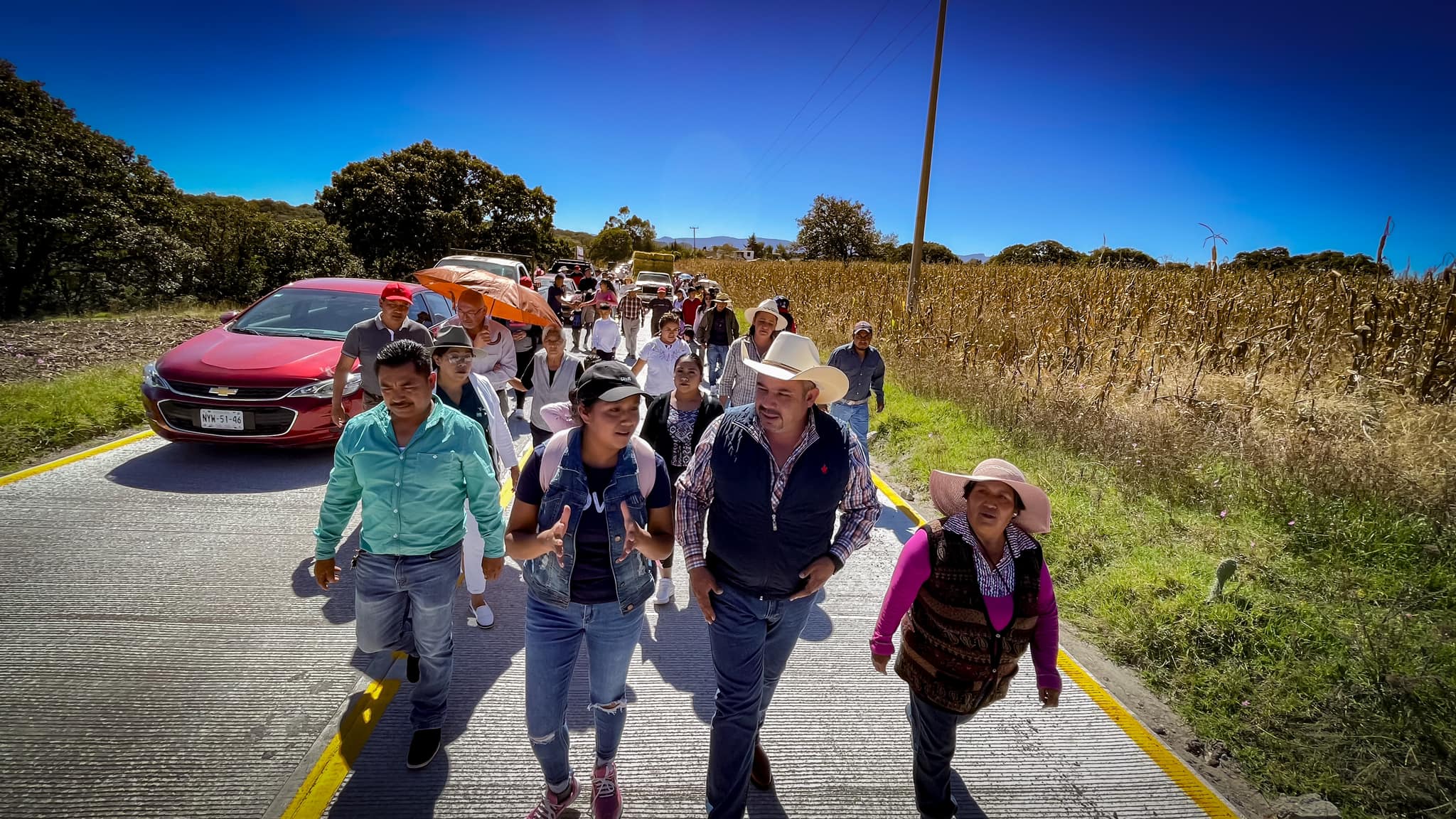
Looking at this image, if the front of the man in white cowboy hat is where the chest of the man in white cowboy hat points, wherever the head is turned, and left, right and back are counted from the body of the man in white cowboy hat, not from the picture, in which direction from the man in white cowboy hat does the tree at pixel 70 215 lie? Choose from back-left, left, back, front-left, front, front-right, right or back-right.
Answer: back-right

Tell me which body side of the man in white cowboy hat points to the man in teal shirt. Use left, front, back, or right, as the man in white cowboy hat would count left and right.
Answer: right

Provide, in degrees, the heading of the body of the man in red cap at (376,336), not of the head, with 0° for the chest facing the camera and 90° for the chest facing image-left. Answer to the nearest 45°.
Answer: approximately 0°

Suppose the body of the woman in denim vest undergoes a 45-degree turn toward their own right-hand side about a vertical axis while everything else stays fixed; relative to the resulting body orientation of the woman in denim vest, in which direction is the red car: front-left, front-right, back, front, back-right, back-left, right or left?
right

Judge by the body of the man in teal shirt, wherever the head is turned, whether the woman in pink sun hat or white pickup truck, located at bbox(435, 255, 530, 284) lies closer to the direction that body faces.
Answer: the woman in pink sun hat

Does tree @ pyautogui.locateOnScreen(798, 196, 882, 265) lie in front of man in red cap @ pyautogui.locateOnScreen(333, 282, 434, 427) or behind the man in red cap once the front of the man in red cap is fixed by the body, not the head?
behind

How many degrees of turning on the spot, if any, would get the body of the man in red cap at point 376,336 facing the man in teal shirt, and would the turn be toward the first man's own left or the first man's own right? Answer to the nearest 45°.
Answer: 0° — they already face them
